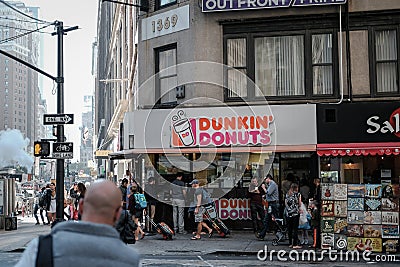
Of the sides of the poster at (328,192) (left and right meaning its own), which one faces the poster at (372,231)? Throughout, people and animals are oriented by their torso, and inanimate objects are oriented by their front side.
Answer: left

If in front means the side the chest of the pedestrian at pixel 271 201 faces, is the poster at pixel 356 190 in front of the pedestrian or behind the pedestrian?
behind

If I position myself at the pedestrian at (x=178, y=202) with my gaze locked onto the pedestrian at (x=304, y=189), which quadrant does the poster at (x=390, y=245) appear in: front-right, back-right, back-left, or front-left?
front-right

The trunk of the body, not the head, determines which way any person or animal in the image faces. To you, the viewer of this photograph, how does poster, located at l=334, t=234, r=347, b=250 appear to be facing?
facing the viewer

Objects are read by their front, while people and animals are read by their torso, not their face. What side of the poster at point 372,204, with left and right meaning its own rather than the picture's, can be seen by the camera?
front

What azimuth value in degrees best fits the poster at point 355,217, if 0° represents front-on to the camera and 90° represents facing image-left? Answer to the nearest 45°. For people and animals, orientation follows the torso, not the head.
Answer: approximately 0°

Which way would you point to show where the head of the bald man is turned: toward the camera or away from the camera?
away from the camera

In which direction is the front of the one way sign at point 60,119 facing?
toward the camera

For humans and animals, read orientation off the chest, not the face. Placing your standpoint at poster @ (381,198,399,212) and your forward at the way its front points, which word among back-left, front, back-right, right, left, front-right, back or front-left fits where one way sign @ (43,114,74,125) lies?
right

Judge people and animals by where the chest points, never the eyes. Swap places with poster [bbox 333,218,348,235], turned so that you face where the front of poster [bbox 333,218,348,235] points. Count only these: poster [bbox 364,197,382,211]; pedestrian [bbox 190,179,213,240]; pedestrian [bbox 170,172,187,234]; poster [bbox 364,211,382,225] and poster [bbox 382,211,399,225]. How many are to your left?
3

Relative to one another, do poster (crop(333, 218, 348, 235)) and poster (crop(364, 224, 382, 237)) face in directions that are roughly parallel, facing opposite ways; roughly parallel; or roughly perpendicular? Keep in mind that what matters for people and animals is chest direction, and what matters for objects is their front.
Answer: roughly parallel

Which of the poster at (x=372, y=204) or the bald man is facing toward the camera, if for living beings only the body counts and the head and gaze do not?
the poster
